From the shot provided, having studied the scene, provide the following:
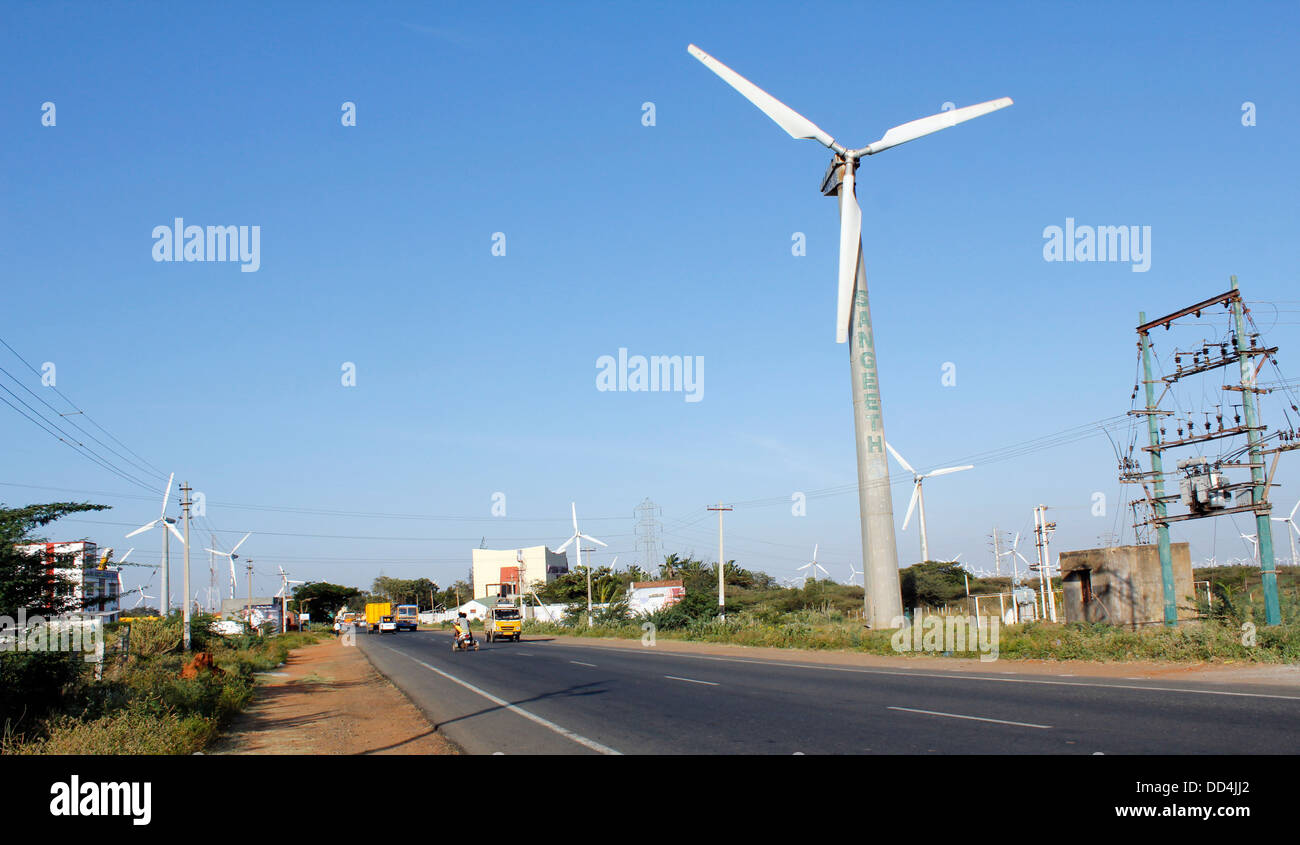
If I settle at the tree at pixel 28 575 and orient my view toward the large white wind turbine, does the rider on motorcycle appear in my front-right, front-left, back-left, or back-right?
front-left

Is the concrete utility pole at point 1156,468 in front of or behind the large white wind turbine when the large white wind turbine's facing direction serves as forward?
in front

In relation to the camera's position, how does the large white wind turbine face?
facing the viewer and to the right of the viewer

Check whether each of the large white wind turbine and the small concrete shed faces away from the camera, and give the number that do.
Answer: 0

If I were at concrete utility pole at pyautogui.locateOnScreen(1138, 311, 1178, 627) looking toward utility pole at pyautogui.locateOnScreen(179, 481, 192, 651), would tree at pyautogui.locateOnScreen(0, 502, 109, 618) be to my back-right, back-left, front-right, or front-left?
front-left

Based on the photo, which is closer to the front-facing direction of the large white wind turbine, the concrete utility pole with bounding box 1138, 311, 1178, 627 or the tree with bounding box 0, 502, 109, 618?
the concrete utility pole

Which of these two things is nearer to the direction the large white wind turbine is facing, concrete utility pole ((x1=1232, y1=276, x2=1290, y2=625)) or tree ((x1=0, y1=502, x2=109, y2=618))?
the concrete utility pole

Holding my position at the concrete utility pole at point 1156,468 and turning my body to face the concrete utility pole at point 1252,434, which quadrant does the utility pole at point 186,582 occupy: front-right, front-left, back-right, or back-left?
back-right

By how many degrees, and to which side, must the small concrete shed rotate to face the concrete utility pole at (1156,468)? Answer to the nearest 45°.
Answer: approximately 45° to its left
